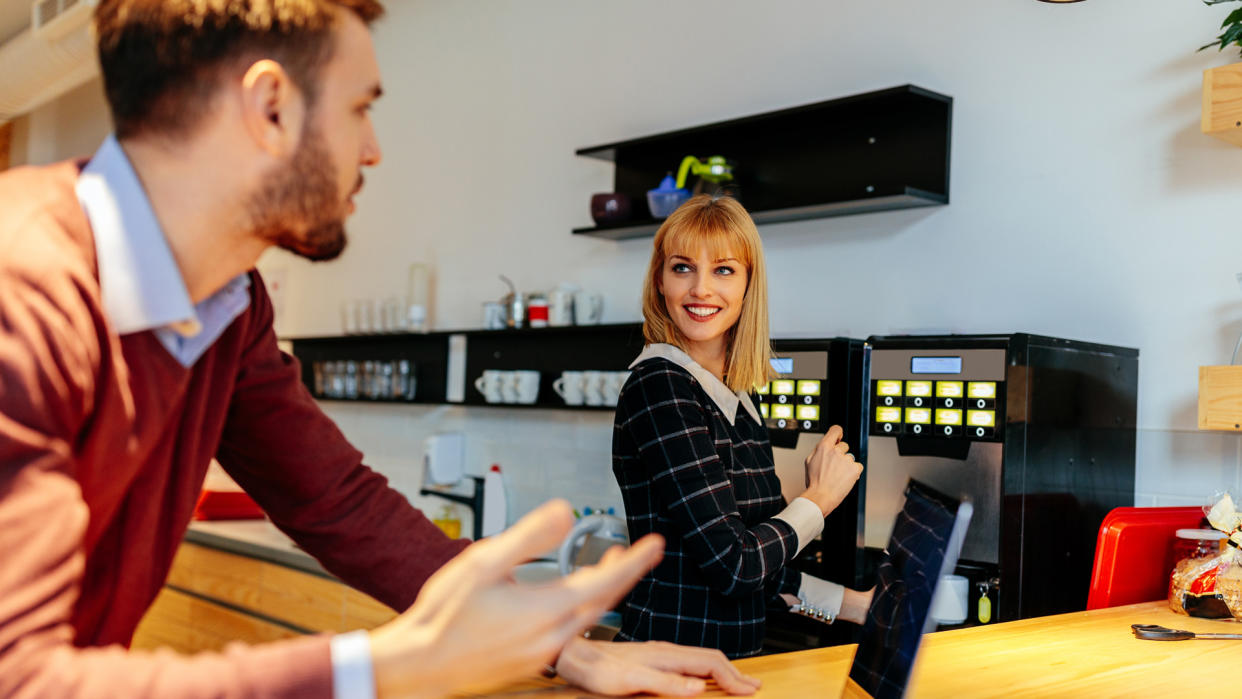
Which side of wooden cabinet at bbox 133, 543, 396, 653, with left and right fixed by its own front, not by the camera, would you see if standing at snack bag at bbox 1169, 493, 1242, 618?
left

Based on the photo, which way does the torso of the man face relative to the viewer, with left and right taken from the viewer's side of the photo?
facing to the right of the viewer

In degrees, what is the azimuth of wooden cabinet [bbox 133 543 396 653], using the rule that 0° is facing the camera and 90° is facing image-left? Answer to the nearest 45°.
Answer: approximately 45°

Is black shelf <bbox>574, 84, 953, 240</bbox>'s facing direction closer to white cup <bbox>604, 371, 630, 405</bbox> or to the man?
the man

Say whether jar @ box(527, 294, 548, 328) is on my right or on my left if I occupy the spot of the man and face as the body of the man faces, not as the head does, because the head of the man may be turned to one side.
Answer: on my left

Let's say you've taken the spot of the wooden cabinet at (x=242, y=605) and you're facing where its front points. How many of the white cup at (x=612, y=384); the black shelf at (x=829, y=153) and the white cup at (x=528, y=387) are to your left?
3

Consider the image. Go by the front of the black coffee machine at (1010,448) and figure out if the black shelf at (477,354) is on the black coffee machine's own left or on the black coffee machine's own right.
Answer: on the black coffee machine's own right

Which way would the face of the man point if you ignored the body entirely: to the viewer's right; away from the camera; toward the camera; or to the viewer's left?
to the viewer's right

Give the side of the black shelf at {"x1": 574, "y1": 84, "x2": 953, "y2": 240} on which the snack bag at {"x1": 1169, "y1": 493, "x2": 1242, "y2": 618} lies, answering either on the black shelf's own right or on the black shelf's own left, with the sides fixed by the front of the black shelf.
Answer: on the black shelf's own left

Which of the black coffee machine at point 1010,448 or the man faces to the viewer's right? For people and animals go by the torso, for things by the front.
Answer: the man
